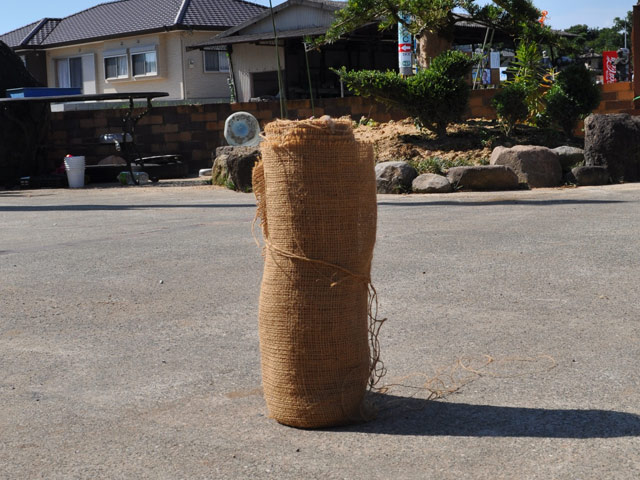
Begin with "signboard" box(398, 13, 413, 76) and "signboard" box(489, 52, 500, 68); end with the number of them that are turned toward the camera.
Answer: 2

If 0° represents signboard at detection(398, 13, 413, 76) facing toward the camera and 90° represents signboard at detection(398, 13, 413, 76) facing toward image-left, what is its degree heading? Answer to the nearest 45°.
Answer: approximately 0°

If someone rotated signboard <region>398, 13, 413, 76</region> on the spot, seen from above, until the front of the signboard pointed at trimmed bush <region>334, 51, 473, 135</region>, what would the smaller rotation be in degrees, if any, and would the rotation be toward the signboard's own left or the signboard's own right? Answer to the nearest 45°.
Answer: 0° — it already faces it

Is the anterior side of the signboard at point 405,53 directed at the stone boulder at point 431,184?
yes

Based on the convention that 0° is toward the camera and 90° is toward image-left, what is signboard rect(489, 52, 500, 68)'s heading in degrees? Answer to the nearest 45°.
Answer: approximately 0°

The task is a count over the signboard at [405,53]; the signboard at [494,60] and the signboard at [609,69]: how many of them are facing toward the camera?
3

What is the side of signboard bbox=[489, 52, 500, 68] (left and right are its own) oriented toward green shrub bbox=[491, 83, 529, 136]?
front
